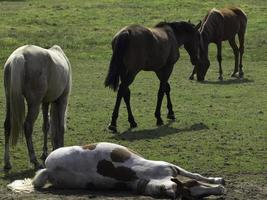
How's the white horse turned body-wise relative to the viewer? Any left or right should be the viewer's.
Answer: facing away from the viewer and to the right of the viewer

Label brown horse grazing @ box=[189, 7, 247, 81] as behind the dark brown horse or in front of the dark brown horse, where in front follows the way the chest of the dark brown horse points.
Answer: in front

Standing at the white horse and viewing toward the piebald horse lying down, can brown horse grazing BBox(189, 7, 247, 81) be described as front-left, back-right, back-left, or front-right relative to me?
back-left

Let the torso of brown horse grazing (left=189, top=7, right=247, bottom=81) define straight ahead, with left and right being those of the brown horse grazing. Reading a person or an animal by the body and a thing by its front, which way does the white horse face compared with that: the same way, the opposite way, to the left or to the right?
the opposite way

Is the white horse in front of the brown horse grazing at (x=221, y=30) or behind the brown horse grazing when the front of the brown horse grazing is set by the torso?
in front

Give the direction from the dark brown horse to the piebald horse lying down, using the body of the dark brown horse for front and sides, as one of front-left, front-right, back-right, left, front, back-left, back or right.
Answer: back-right

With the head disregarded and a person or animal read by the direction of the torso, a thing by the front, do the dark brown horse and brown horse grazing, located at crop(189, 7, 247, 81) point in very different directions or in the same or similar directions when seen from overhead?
very different directions

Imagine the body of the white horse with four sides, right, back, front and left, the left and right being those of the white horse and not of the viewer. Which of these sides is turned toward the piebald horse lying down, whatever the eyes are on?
right

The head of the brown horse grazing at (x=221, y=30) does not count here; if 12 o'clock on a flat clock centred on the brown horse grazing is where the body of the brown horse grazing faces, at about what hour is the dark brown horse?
The dark brown horse is roughly at 11 o'clock from the brown horse grazing.

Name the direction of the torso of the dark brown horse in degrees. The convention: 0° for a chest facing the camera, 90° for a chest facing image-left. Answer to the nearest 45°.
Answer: approximately 225°
